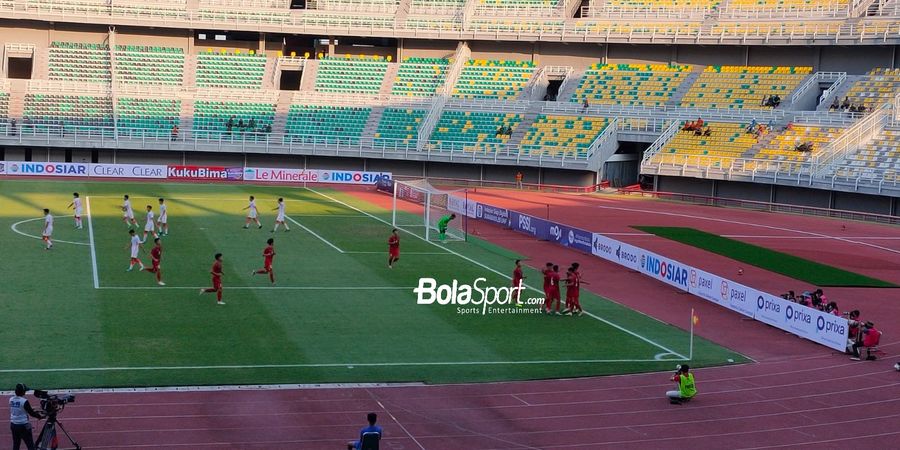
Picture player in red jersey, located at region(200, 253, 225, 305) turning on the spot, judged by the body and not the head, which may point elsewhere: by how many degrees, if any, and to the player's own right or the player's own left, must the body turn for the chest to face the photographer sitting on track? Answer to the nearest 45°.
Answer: approximately 45° to the player's own right

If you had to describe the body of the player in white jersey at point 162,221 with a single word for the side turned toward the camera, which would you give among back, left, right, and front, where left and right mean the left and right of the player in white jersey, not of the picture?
left

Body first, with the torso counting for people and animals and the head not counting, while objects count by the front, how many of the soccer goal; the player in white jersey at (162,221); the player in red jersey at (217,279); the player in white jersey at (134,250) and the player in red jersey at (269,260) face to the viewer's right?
2

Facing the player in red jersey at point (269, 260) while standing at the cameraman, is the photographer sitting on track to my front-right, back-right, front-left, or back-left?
front-right

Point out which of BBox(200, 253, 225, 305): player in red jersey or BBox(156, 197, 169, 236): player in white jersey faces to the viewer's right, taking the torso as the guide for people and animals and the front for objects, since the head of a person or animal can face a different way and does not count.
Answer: the player in red jersey

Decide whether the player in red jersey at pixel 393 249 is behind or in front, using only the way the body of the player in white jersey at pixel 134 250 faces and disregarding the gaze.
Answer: behind

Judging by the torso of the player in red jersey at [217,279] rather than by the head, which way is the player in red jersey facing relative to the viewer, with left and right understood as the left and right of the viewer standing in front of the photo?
facing to the right of the viewer

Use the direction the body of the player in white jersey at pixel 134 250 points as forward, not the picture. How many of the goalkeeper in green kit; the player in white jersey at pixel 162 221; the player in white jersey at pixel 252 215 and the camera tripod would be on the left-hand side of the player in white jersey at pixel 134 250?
1

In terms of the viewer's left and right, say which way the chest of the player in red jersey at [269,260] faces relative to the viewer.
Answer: facing to the right of the viewer

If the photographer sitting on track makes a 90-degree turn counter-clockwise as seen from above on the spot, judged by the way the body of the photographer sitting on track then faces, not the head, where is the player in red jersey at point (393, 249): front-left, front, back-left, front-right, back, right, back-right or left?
right

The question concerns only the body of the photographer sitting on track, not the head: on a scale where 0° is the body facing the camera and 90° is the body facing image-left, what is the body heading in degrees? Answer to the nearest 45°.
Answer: approximately 135°

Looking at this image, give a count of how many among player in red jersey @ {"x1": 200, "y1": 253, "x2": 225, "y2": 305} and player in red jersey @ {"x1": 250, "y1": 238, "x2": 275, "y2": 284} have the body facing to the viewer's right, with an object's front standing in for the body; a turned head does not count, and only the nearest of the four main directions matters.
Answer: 2

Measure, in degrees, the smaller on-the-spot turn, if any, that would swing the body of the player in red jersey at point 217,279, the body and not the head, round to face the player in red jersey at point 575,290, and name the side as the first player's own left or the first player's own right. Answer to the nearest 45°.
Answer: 0° — they already face them
